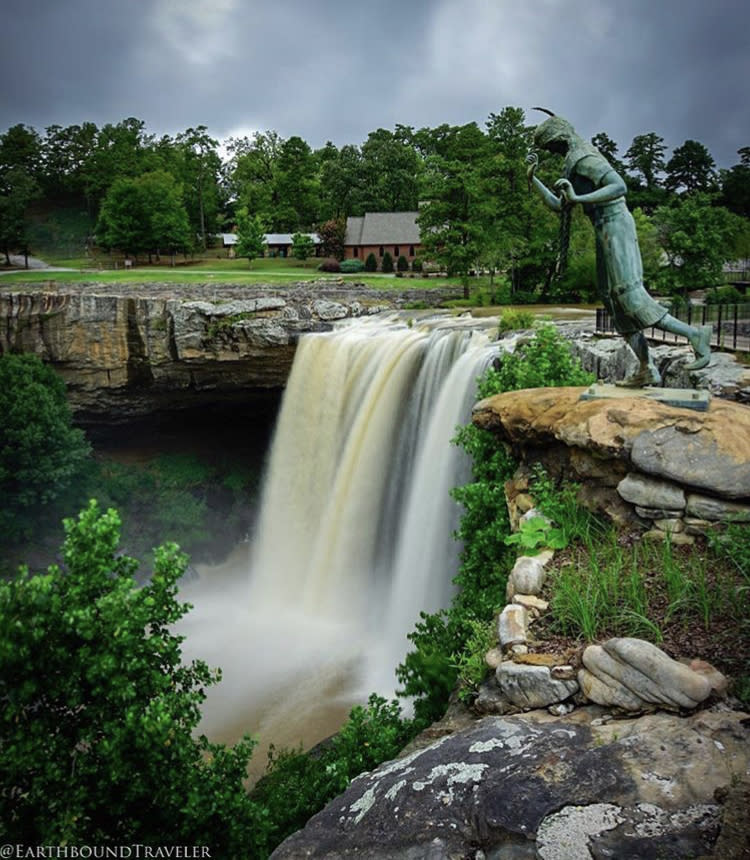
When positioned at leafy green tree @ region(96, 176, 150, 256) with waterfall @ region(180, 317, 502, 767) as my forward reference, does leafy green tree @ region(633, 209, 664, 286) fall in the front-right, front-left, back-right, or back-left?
front-left

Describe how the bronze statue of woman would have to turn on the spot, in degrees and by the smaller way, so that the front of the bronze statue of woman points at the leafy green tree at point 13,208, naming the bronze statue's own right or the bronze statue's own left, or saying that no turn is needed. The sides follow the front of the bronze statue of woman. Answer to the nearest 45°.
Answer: approximately 45° to the bronze statue's own right

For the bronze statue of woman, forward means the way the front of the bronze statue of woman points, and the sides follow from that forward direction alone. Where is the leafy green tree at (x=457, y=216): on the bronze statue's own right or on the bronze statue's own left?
on the bronze statue's own right

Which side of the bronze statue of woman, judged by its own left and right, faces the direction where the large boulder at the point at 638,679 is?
left

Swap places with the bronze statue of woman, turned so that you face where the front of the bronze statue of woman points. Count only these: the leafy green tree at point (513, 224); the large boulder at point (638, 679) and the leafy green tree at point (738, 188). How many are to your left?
1

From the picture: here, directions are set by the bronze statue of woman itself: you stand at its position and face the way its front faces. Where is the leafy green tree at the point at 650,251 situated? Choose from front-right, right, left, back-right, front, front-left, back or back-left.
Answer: right

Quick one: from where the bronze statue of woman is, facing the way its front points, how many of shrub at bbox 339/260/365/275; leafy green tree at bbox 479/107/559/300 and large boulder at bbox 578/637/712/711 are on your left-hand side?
1

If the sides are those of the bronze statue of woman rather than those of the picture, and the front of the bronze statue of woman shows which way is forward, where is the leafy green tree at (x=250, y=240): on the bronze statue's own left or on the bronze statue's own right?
on the bronze statue's own right

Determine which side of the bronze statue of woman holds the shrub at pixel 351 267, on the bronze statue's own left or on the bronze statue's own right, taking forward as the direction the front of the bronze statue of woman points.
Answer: on the bronze statue's own right

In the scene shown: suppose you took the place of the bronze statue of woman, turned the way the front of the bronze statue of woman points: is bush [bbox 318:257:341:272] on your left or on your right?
on your right

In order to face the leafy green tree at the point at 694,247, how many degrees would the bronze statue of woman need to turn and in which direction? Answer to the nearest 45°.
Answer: approximately 90° to its right

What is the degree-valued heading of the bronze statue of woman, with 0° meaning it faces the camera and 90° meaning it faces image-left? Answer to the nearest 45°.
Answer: approximately 90°
